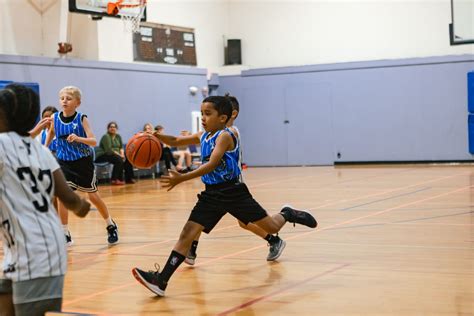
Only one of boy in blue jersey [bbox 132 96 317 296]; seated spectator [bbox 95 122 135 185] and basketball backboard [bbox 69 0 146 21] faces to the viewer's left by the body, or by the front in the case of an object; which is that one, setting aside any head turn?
the boy in blue jersey

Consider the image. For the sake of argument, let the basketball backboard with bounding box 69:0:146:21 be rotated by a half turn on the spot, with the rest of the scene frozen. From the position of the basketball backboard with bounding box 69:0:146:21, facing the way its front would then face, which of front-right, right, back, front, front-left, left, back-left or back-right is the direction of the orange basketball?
back-left

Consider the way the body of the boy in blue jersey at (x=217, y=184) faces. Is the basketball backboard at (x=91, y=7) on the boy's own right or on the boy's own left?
on the boy's own right

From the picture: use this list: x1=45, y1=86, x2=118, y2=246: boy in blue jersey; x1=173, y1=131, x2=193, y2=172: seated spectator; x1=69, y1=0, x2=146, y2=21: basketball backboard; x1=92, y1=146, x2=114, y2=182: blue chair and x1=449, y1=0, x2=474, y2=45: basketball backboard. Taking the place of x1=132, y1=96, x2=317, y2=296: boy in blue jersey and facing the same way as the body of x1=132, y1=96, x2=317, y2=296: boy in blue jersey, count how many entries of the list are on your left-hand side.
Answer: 0

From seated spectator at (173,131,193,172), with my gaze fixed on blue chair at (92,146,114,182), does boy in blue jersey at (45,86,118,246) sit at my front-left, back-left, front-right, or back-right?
front-left

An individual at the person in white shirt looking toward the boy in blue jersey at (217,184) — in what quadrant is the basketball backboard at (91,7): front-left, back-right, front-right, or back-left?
front-left

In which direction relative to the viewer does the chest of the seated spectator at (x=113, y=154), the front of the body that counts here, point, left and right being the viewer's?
facing the viewer and to the right of the viewer

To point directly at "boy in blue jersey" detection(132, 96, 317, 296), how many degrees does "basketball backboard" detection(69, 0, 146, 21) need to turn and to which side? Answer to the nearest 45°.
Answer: approximately 45° to its right

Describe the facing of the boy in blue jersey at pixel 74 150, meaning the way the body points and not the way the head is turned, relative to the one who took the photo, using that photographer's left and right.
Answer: facing the viewer and to the left of the viewer

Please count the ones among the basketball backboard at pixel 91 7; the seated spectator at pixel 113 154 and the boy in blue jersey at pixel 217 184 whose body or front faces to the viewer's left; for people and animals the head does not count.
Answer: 1

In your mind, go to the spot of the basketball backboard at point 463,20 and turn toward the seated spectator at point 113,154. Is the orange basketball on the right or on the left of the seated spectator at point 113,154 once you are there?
left

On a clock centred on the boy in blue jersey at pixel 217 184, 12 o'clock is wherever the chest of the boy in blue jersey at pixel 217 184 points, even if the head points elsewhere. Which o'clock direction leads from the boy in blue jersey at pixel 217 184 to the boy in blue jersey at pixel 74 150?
the boy in blue jersey at pixel 74 150 is roughly at 2 o'clock from the boy in blue jersey at pixel 217 184.

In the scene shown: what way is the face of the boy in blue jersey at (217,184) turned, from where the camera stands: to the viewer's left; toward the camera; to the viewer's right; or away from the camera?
to the viewer's left

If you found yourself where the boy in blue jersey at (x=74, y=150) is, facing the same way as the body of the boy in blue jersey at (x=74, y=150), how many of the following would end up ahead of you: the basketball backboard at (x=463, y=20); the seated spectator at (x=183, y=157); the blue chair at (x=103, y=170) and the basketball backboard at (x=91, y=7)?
0

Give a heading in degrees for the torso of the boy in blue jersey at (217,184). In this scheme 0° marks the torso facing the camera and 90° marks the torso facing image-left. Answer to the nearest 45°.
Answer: approximately 90°

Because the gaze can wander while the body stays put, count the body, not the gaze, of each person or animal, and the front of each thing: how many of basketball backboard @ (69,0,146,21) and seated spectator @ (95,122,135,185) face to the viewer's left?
0
